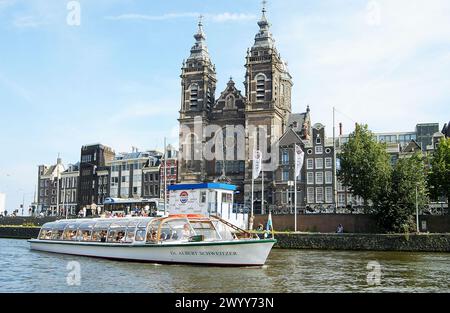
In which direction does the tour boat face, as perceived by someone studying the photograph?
facing the viewer and to the right of the viewer
